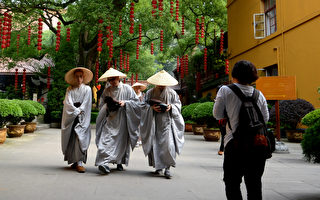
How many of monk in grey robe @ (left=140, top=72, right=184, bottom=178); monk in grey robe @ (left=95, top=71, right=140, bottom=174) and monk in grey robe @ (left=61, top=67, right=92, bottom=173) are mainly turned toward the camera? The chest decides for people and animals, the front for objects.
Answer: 3

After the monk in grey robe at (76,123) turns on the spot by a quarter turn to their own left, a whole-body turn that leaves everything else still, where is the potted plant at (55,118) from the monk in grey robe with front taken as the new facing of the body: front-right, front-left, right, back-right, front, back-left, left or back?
left

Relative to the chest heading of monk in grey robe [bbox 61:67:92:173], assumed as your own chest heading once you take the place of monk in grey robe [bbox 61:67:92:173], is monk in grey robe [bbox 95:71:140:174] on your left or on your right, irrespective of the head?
on your left

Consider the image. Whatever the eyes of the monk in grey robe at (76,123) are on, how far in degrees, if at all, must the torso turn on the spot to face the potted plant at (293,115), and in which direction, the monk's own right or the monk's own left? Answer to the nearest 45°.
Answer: approximately 135° to the monk's own left

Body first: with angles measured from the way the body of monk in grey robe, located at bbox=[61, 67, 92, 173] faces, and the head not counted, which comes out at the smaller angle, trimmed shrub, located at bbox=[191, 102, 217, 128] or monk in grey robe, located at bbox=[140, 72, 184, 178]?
the monk in grey robe

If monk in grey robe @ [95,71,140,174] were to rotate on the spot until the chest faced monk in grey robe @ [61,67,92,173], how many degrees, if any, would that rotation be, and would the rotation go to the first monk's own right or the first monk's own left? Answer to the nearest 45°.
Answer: approximately 90° to the first monk's own right

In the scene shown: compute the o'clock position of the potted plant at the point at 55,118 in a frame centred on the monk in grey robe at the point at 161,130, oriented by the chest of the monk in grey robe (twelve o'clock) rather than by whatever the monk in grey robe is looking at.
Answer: The potted plant is roughly at 5 o'clock from the monk in grey robe.

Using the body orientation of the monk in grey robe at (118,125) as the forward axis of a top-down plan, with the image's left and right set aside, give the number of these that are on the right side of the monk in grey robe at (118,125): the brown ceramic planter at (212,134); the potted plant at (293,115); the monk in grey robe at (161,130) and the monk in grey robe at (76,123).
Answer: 1

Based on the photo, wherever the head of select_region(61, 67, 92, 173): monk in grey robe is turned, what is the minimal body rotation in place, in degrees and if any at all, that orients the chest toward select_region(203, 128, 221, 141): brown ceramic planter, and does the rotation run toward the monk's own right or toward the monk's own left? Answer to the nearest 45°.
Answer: approximately 135° to the monk's own left

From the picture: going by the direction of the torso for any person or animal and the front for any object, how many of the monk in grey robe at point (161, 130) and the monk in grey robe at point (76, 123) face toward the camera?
2
